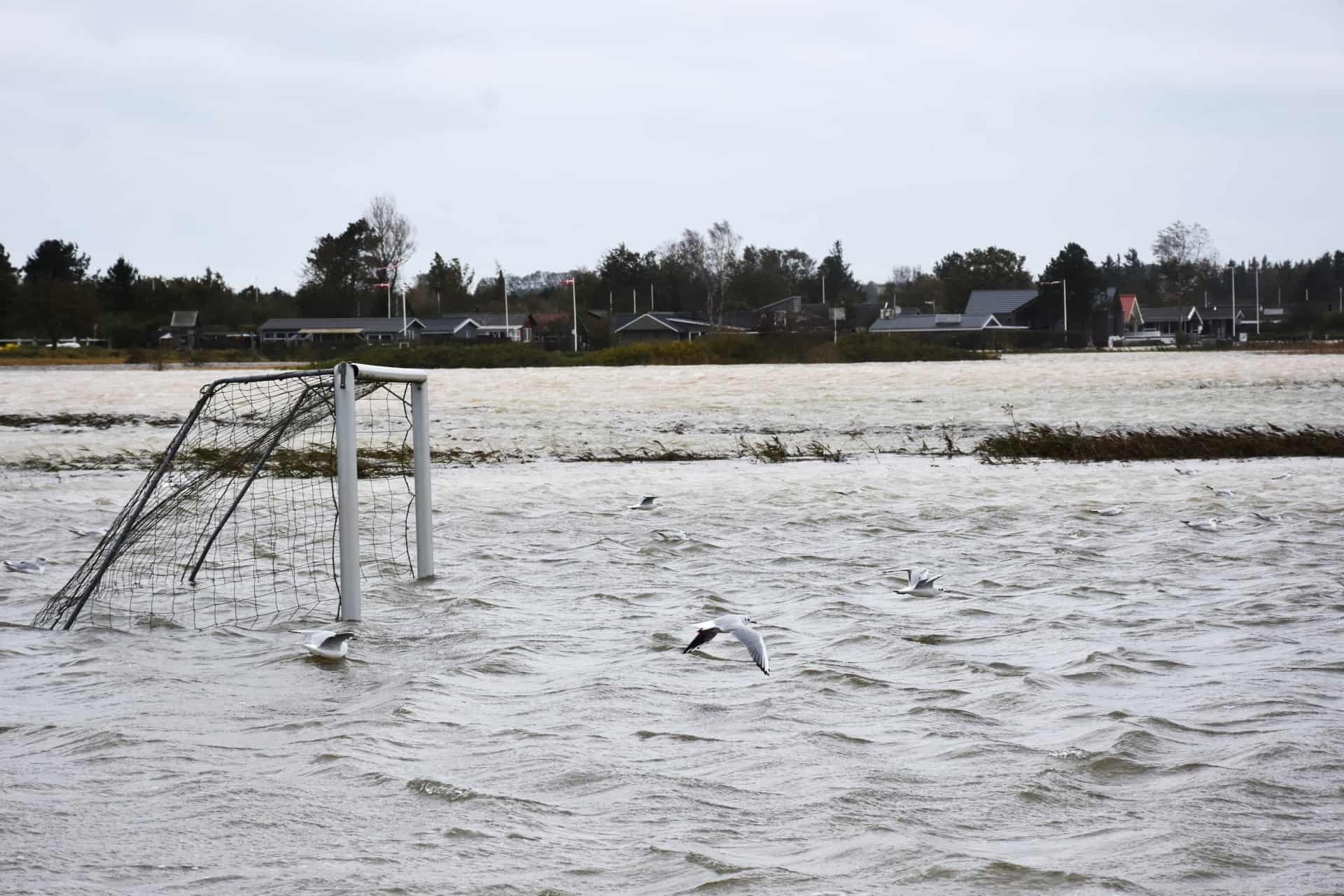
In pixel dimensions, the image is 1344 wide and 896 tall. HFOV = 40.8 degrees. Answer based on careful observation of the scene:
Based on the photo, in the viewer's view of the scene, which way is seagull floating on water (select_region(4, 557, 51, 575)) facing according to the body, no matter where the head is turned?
to the viewer's right

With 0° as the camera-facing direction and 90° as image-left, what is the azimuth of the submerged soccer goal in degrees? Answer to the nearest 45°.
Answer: approximately 270°

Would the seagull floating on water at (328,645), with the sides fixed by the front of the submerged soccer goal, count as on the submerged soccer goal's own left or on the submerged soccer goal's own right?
on the submerged soccer goal's own right

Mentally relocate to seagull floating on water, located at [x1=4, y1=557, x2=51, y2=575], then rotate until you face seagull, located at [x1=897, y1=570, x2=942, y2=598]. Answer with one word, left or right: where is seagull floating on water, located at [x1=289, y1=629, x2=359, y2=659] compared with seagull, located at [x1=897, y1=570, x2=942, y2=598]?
right

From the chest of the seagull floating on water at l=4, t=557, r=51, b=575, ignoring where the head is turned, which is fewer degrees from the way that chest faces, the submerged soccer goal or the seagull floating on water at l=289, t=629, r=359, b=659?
the submerged soccer goal

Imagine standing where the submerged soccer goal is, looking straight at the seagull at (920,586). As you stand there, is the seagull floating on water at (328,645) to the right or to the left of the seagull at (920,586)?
right

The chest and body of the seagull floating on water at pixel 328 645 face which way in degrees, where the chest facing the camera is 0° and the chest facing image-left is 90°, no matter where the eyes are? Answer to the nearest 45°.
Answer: approximately 270°

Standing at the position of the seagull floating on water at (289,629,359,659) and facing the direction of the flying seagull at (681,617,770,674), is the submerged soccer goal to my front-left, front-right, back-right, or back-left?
back-left
